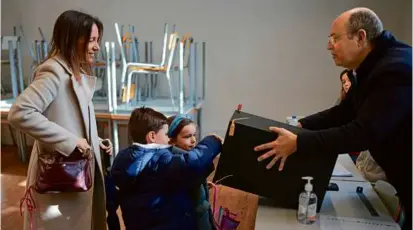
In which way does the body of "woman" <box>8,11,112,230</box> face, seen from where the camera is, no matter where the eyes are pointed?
to the viewer's right

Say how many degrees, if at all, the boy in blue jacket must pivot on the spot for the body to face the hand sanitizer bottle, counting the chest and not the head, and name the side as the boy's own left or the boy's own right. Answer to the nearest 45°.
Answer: approximately 45° to the boy's own right

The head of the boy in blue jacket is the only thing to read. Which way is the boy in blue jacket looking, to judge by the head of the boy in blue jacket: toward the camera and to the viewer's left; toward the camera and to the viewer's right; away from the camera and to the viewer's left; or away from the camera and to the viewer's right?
away from the camera and to the viewer's right

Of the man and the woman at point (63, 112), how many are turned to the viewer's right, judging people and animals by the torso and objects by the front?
1

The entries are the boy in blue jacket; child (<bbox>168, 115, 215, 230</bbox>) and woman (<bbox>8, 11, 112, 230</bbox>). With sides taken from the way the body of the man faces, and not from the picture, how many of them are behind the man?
0

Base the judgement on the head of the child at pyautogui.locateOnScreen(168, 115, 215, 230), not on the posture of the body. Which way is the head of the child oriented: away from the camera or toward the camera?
toward the camera

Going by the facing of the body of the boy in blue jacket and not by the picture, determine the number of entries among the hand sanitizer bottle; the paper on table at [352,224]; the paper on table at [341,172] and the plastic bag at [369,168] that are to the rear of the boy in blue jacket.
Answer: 0

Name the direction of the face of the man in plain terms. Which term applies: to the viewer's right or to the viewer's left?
to the viewer's left

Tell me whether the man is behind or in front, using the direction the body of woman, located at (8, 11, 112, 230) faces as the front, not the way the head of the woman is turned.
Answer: in front

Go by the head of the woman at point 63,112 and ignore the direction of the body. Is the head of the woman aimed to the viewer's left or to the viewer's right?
to the viewer's right

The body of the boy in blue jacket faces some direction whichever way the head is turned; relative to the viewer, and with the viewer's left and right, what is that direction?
facing away from the viewer and to the right of the viewer

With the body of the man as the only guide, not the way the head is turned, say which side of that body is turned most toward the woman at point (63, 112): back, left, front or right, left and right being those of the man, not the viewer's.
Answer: front

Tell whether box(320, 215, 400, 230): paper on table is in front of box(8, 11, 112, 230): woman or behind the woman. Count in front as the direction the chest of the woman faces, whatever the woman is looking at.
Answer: in front

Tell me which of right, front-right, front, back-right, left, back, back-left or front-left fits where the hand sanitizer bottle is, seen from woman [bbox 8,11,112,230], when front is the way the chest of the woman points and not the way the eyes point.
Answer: front-right

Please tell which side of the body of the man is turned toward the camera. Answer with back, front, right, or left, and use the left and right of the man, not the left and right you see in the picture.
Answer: left

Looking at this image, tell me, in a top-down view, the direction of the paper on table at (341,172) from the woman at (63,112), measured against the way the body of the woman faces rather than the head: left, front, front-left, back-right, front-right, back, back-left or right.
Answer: front
